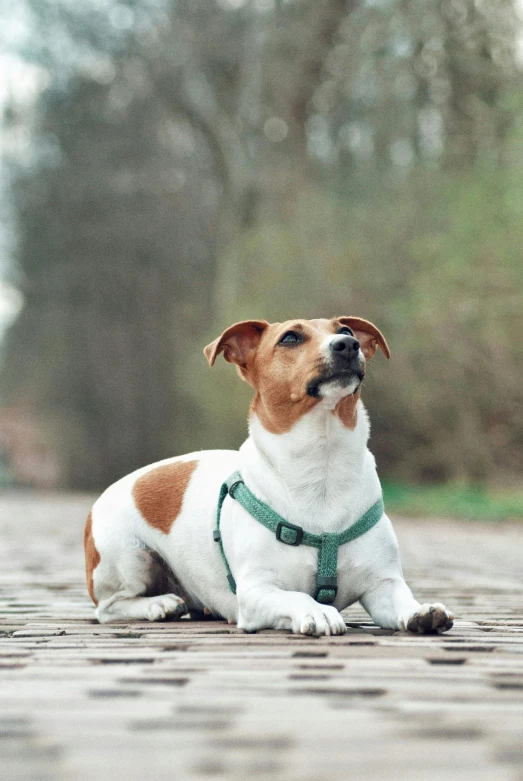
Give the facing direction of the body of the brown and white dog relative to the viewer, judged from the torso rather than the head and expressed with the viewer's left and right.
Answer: facing the viewer and to the right of the viewer

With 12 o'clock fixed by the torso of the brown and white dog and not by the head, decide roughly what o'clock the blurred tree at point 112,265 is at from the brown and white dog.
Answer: The blurred tree is roughly at 7 o'clock from the brown and white dog.
